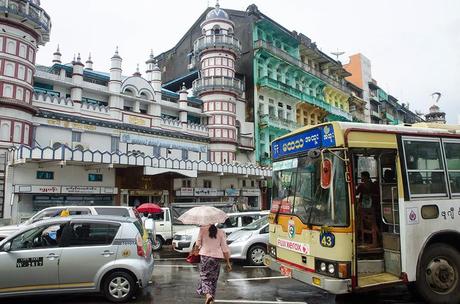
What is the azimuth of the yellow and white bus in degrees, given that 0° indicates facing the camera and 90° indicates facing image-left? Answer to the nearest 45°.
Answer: approximately 45°

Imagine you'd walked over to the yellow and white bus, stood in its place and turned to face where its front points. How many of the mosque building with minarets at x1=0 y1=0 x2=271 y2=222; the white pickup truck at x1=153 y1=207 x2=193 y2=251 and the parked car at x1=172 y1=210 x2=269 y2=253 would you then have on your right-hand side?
3

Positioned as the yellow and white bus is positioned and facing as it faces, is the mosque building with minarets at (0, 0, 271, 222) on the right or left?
on its right

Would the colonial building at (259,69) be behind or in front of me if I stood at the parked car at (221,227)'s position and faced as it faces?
behind
